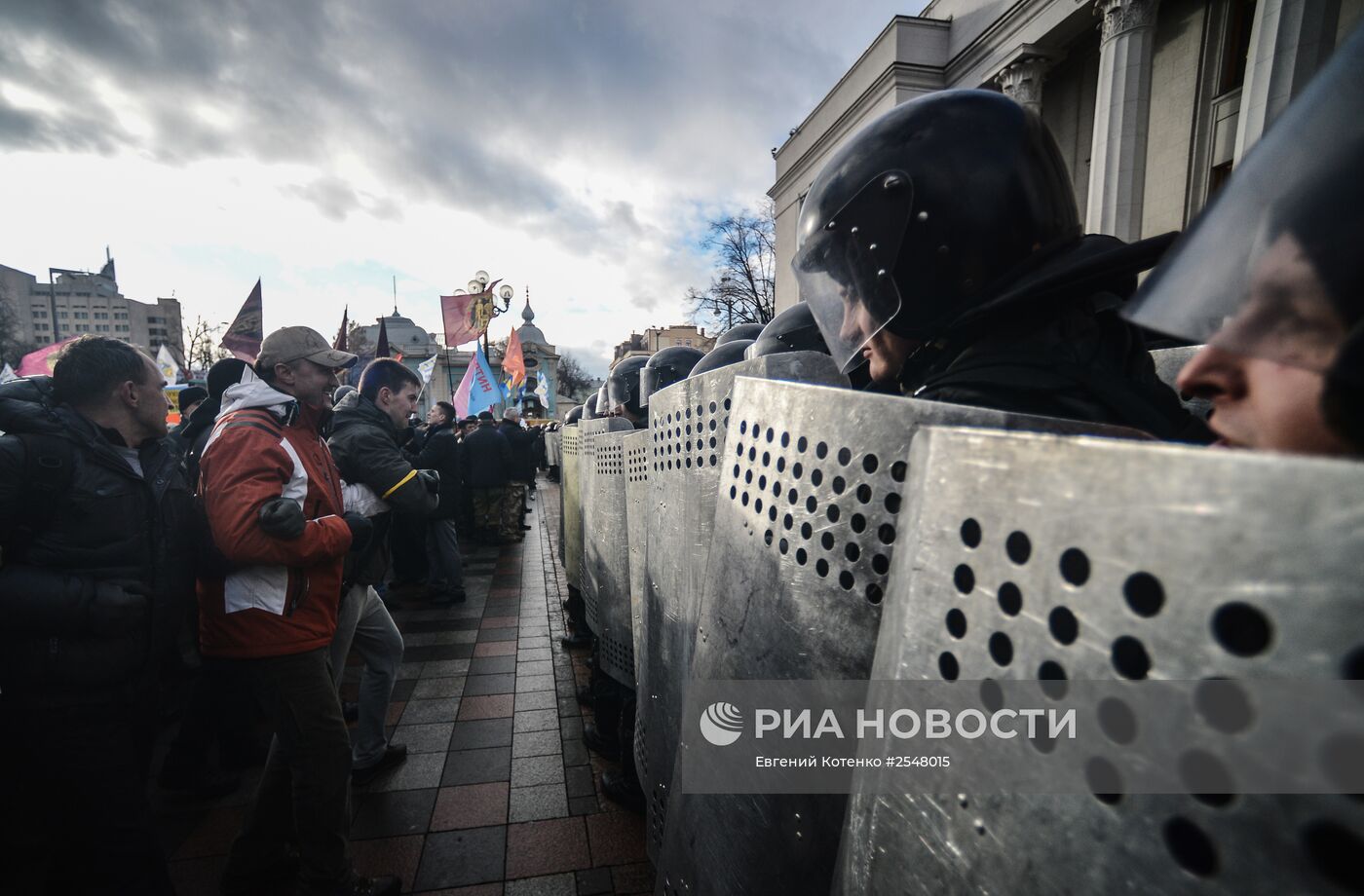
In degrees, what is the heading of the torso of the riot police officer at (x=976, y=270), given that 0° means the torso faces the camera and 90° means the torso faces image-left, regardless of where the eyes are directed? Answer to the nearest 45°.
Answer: approximately 90°

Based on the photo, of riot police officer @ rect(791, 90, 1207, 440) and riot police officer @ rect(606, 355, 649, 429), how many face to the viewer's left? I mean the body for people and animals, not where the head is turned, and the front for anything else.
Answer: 2

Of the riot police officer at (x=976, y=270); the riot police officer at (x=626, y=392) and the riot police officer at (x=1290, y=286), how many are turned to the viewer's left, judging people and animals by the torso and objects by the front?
3

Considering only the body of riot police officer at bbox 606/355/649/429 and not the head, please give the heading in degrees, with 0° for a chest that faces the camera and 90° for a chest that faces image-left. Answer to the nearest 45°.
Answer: approximately 90°

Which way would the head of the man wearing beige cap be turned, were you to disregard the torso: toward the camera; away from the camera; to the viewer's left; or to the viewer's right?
to the viewer's right

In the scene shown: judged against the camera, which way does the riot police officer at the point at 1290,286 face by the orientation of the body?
to the viewer's left

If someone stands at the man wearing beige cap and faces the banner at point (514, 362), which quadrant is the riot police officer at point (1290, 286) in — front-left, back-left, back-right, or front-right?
back-right

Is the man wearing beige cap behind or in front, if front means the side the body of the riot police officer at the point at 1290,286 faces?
in front

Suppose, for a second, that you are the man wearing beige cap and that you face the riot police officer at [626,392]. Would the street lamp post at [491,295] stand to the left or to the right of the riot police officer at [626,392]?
left

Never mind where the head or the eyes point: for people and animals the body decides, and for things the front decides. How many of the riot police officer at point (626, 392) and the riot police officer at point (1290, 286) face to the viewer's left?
2

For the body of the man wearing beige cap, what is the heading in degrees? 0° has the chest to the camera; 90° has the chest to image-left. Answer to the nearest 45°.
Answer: approximately 270°

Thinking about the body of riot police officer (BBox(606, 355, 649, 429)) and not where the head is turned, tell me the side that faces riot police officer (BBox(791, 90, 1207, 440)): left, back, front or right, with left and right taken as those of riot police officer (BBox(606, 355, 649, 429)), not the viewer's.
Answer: left

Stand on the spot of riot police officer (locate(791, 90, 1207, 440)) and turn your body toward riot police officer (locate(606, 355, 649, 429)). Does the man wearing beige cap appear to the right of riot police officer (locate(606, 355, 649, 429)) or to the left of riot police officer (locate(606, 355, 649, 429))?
left

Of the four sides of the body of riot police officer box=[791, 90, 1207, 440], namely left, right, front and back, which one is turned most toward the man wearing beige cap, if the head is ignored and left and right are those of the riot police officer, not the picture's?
front

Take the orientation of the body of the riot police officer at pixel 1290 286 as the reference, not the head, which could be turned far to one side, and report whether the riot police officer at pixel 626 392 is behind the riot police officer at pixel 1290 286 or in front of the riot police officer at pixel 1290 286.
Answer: in front

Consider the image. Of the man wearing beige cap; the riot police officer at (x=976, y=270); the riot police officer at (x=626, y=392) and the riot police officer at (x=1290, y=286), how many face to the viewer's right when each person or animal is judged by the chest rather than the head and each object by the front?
1

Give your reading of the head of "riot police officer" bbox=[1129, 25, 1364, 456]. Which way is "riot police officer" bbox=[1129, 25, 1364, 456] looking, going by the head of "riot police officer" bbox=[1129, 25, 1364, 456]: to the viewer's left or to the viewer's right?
to the viewer's left

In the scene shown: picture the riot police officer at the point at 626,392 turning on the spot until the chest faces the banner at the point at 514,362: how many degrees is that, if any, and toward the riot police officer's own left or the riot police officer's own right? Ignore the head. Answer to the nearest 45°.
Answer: approximately 90° to the riot police officer's own right
